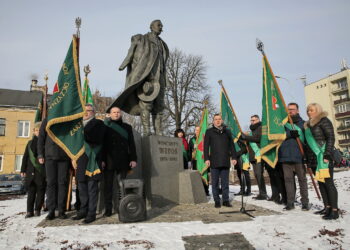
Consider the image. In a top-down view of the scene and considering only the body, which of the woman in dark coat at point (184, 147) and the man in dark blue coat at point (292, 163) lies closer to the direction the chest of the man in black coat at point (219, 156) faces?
the man in dark blue coat

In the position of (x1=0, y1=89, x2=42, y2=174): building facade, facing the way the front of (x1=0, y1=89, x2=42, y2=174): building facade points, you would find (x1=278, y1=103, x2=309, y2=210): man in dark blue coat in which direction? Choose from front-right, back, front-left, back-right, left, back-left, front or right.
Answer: front

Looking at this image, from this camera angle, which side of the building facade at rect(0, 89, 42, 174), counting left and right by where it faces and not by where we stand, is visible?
front

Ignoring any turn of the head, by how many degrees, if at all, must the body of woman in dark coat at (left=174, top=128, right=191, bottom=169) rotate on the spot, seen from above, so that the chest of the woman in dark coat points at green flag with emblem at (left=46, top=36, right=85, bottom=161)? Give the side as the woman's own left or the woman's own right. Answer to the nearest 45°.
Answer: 0° — they already face it

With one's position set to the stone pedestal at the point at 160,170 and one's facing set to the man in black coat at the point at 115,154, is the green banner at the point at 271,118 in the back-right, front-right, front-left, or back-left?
back-left

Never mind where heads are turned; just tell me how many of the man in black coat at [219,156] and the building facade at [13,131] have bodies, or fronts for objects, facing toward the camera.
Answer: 2

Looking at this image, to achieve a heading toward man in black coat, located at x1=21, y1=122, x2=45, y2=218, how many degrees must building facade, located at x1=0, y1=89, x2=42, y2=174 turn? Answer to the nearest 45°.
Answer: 0° — it already faces them

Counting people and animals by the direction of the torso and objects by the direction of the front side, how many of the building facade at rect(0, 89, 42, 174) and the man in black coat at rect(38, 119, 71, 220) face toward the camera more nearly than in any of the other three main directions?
2

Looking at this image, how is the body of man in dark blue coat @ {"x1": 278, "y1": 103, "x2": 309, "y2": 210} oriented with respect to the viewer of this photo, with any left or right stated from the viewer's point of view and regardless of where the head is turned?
facing the viewer and to the left of the viewer

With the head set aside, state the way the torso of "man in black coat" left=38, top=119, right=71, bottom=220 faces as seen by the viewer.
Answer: toward the camera

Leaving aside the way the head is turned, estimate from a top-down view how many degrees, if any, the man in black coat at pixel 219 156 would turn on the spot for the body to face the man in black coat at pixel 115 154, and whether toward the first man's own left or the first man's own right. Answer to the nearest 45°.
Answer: approximately 45° to the first man's own right
